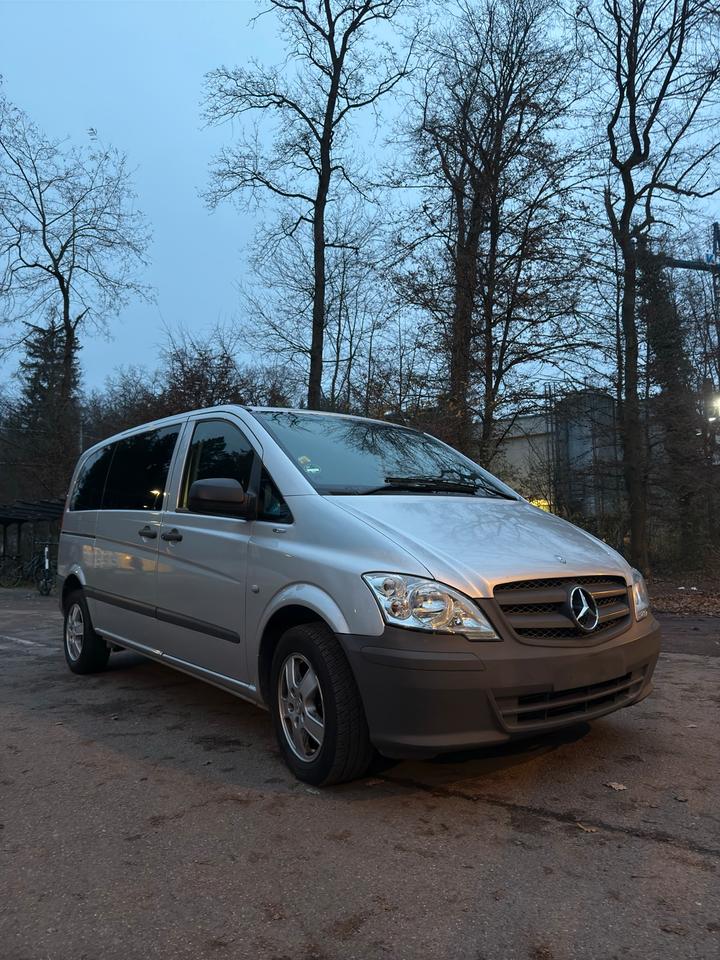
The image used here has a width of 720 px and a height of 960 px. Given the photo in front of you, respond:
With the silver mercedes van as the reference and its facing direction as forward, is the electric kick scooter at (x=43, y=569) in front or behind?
behind

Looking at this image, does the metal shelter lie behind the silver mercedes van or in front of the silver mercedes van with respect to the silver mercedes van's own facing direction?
behind

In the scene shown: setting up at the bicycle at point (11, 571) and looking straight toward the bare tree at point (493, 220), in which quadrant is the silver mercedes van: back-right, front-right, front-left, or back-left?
front-right

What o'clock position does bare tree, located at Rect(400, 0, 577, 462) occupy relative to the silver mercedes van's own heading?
The bare tree is roughly at 8 o'clock from the silver mercedes van.

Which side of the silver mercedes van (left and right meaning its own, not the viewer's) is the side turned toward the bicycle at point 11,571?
back

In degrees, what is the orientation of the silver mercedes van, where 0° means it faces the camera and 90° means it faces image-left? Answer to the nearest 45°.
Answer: approximately 315°
